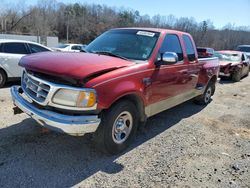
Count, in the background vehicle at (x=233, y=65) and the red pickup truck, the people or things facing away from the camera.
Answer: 0

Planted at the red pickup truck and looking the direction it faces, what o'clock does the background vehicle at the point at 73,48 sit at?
The background vehicle is roughly at 4 o'clock from the red pickup truck.

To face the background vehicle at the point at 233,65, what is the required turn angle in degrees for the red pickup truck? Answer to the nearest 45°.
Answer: approximately 180°

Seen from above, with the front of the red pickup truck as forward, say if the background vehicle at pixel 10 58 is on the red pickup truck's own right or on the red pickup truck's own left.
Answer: on the red pickup truck's own right

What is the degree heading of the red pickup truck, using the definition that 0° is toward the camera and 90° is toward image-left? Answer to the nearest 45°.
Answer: approximately 45°

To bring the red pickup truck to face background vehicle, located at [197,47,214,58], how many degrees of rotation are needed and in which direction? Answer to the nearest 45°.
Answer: approximately 180°

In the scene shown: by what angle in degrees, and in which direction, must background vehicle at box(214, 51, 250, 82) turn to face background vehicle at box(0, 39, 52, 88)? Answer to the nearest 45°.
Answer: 0° — it already faces it

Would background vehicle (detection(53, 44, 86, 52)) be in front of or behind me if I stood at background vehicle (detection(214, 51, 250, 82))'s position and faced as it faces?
in front
